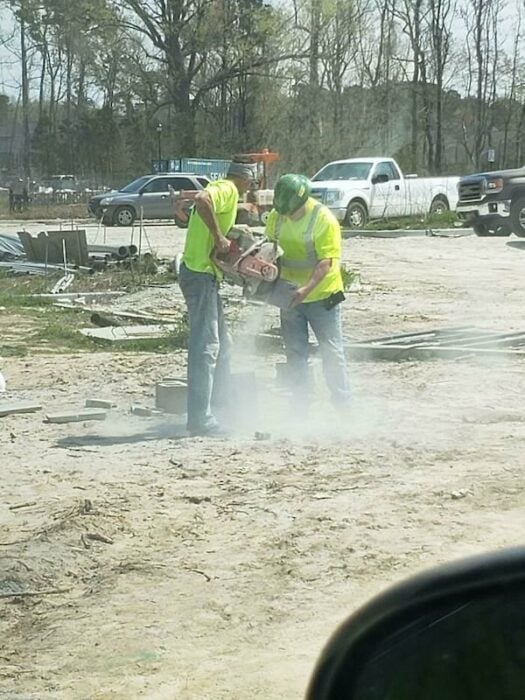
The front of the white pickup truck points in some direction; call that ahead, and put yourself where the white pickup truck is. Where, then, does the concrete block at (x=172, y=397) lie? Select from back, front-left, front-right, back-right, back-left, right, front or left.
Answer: front-left

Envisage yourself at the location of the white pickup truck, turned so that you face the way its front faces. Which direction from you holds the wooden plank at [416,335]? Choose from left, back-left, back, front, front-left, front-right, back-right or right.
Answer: front-left

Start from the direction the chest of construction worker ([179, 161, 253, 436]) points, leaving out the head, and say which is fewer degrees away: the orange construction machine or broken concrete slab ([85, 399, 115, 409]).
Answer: the orange construction machine

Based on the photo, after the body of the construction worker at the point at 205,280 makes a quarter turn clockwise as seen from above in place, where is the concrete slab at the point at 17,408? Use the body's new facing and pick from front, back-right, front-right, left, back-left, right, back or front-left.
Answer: back-right

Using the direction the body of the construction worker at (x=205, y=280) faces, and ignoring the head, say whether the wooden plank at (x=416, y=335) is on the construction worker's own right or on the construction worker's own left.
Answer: on the construction worker's own left

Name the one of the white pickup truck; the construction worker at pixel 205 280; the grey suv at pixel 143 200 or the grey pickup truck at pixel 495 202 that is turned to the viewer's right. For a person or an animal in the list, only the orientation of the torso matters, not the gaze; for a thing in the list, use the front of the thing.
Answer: the construction worker

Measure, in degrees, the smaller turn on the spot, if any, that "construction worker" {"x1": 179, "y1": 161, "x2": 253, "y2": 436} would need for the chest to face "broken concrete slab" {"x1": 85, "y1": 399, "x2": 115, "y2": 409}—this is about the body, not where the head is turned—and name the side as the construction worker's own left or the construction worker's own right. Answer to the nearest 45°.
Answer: approximately 135° to the construction worker's own left

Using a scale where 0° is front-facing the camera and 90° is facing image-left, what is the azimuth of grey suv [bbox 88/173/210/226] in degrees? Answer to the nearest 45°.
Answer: approximately 45°

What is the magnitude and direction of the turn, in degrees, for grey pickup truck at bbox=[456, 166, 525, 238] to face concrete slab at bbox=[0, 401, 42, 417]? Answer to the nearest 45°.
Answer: approximately 45° to its left

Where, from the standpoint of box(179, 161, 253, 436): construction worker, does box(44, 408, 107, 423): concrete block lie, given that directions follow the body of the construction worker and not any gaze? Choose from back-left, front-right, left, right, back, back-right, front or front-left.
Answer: back-left

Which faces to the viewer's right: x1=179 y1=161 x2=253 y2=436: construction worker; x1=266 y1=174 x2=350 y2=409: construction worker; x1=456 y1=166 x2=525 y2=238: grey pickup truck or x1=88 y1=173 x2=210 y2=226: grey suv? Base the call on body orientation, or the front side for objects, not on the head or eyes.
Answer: x1=179 y1=161 x2=253 y2=436: construction worker

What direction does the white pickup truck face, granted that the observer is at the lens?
facing the viewer and to the left of the viewer

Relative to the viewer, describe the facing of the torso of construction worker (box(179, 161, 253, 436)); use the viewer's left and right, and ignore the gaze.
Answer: facing to the right of the viewer

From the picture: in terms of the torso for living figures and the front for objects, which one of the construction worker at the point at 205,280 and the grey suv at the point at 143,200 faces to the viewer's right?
the construction worker

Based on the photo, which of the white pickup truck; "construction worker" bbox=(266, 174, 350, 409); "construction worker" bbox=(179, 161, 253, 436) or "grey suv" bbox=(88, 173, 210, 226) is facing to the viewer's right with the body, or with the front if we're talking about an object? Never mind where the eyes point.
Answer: "construction worker" bbox=(179, 161, 253, 436)

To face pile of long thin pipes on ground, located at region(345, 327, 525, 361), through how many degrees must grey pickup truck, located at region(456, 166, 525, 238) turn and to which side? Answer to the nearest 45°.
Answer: approximately 45° to its left
